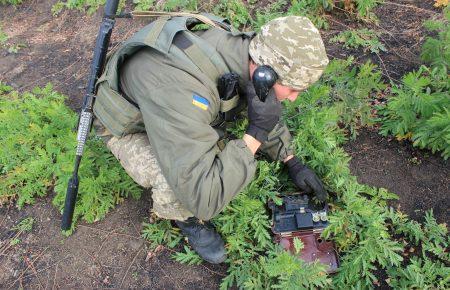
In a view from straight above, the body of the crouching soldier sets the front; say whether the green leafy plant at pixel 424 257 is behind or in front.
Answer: in front

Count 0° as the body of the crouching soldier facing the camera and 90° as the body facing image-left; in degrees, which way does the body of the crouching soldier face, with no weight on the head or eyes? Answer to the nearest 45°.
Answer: approximately 270°
